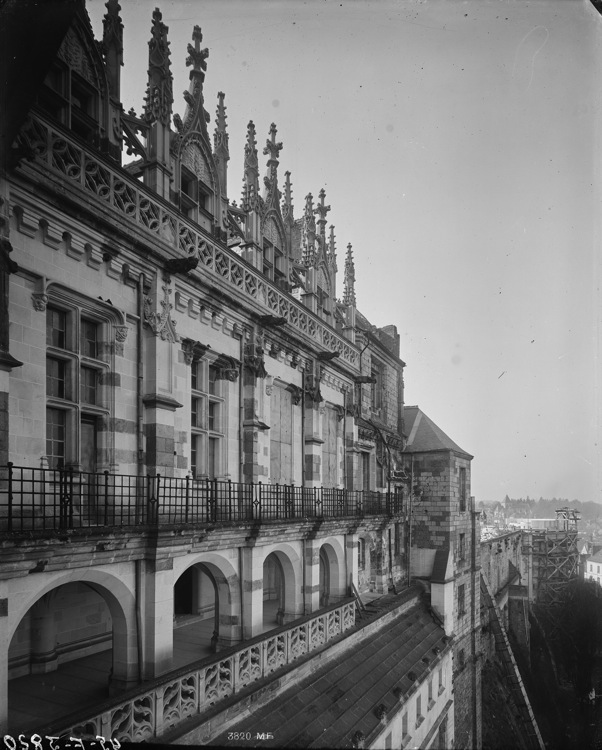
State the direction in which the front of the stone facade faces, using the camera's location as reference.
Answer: facing the viewer and to the right of the viewer
